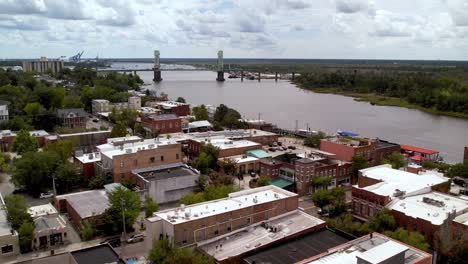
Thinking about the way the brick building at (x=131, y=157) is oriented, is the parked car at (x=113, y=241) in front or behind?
in front

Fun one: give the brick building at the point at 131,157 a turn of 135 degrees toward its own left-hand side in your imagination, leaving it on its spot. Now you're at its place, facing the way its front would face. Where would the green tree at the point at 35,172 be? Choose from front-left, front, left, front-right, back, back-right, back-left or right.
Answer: back

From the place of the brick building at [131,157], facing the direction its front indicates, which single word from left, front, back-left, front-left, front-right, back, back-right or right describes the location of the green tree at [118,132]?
back-right

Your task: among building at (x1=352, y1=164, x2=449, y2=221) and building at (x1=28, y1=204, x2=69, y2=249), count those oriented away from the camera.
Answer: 0

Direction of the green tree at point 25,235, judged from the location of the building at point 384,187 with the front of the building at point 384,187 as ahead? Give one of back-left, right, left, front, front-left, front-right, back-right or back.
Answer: front

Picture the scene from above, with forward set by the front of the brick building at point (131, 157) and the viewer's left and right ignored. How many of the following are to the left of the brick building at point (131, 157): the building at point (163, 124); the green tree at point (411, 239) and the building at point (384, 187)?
2

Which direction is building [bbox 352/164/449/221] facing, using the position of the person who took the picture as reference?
facing the viewer and to the left of the viewer

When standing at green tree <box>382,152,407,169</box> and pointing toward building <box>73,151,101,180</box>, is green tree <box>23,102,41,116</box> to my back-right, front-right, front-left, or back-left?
front-right

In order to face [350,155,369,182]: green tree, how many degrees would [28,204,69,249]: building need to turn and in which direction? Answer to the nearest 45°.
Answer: approximately 90° to its left

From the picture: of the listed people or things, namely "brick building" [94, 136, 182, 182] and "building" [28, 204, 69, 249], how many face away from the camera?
0

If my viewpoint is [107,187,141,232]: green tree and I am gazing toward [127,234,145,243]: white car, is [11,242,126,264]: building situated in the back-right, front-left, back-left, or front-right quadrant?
front-right

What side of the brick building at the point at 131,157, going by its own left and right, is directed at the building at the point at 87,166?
right

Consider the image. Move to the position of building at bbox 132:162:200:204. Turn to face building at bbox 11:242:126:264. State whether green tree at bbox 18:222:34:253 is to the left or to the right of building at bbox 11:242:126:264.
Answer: right

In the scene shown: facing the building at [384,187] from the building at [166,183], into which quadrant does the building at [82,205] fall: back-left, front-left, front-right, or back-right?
back-right

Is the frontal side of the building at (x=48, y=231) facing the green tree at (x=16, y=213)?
no

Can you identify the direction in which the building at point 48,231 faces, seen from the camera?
facing the viewer
